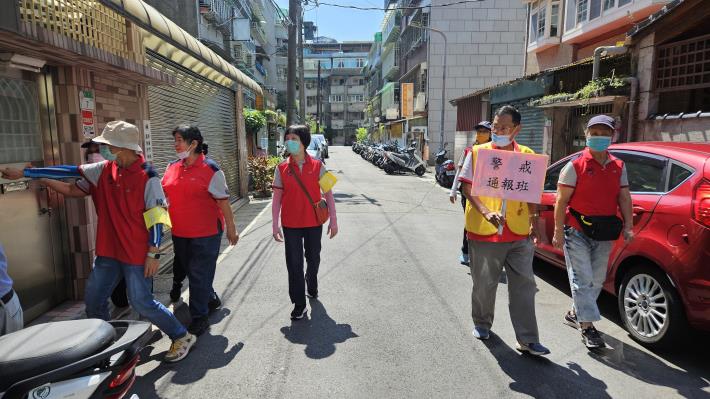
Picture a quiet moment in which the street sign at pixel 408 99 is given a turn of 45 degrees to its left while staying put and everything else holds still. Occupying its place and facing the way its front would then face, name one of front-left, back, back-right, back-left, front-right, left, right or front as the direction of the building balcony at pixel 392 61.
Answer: back-left

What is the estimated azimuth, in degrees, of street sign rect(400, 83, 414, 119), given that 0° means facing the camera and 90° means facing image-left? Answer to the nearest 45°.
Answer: approximately 0°

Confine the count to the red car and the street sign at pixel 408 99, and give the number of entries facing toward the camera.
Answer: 1

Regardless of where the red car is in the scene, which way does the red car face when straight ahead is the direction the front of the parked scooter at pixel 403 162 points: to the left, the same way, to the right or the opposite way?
to the left
